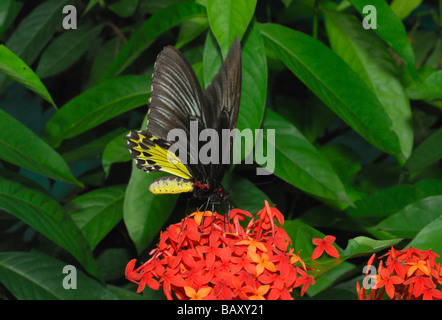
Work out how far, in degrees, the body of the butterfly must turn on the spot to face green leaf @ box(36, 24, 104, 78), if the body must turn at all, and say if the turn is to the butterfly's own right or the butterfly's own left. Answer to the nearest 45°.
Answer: approximately 135° to the butterfly's own left

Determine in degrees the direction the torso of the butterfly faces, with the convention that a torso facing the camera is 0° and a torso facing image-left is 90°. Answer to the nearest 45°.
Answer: approximately 270°
